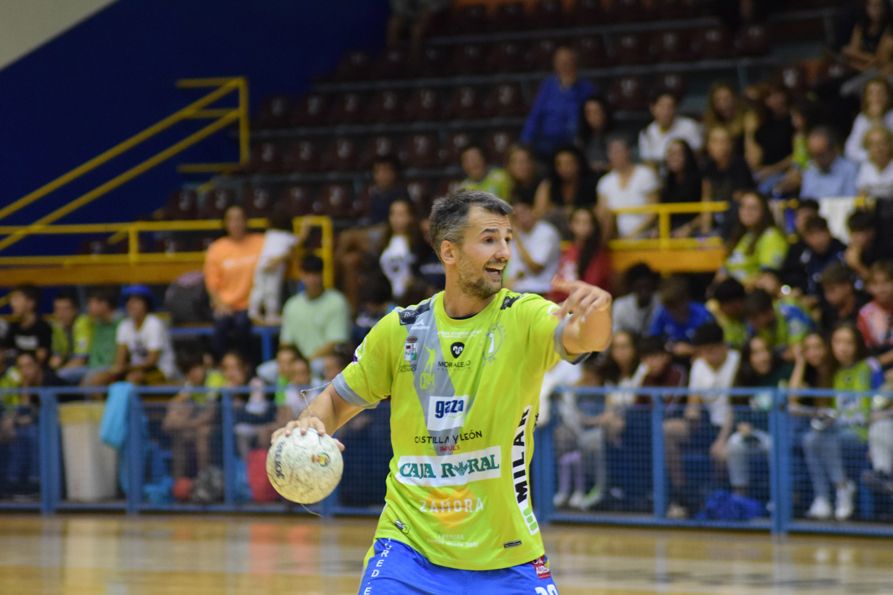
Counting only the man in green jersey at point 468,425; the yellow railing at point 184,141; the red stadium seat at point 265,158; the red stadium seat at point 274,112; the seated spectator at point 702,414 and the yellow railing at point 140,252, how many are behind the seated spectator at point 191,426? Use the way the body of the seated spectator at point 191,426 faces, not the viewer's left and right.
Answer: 4

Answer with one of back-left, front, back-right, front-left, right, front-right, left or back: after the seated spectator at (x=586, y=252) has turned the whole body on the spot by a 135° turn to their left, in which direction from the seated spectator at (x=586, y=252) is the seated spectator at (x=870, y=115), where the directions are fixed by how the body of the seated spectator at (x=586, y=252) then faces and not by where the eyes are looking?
front

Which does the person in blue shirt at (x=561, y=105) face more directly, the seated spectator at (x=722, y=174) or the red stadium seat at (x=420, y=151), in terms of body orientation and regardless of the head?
the seated spectator

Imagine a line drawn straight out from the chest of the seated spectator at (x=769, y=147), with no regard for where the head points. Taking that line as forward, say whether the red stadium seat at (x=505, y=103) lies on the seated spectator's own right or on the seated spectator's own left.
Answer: on the seated spectator's own right

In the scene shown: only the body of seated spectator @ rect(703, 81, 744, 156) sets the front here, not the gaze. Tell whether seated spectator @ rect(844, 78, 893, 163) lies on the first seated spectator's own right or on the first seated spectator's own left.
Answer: on the first seated spectator's own left

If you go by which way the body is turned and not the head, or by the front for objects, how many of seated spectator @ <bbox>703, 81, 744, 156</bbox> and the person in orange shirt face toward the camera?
2

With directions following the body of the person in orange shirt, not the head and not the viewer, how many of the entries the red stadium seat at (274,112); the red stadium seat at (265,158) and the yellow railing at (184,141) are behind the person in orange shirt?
3

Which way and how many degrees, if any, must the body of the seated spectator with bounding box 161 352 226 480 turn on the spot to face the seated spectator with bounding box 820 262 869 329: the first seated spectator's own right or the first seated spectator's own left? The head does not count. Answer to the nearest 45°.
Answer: approximately 45° to the first seated spectator's own left
